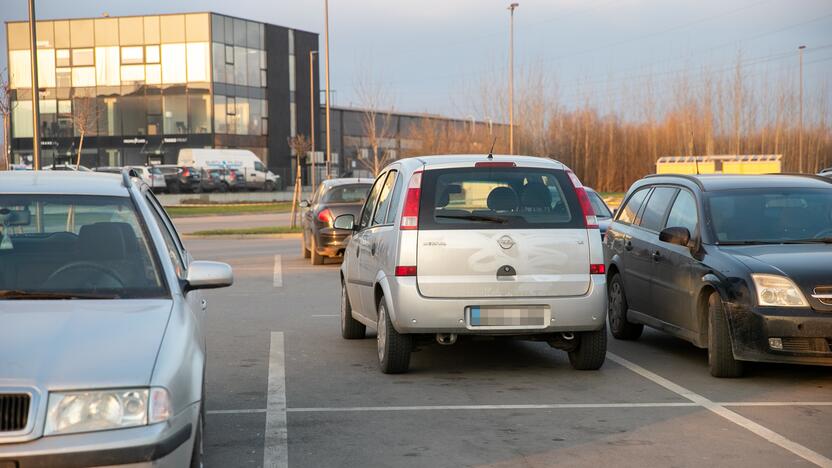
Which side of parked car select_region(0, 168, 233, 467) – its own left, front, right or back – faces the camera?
front

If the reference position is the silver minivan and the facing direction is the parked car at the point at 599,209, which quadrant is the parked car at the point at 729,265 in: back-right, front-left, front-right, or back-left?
front-right

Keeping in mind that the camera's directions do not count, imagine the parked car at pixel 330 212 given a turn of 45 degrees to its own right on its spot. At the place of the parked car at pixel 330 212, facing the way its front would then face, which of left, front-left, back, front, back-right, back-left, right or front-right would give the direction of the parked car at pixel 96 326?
back-right

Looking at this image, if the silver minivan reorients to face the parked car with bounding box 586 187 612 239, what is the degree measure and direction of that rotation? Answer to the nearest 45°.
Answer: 0° — it already faces it

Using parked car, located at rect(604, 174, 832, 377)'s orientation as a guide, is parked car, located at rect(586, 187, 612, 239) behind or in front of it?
behind

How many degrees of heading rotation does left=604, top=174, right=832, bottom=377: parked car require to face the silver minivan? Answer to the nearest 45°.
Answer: approximately 90° to its right

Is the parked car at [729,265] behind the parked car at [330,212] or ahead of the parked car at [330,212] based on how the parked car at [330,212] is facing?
behind

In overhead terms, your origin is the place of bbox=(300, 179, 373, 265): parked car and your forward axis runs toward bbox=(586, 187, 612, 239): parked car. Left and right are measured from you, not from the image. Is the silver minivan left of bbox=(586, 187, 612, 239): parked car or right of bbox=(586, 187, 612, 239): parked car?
right

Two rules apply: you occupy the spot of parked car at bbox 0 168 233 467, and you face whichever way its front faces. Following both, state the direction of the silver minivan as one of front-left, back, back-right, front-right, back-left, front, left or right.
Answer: back-left

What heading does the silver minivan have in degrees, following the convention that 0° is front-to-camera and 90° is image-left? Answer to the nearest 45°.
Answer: approximately 180°

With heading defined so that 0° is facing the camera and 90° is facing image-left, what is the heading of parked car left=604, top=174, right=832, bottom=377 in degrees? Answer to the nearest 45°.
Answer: approximately 315°

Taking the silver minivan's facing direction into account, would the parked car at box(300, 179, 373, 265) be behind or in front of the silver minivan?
in front

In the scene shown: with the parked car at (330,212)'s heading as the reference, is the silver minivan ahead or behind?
behind

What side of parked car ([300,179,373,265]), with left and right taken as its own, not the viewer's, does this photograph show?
back

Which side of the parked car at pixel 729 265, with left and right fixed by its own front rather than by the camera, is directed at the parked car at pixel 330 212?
back
